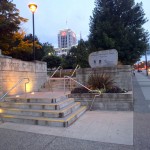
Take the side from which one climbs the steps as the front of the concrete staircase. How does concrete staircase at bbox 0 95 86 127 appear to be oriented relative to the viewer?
toward the camera

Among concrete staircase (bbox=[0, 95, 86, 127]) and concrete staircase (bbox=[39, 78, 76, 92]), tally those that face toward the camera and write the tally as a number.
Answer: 2

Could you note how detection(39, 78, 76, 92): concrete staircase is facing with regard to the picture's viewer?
facing the viewer

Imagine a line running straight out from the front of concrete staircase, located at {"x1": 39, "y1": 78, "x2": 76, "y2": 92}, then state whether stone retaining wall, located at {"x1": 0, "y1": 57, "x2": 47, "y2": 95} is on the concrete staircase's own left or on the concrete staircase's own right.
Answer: on the concrete staircase's own right

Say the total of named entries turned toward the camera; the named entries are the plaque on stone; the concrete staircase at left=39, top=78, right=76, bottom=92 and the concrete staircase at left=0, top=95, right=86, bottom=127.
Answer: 3

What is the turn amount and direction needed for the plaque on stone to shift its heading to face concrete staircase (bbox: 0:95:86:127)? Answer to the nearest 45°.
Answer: approximately 45° to its right

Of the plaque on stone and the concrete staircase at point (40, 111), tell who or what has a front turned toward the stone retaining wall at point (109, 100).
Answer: the plaque on stone

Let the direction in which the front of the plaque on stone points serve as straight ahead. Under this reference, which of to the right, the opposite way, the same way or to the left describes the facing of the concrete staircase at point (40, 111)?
the same way

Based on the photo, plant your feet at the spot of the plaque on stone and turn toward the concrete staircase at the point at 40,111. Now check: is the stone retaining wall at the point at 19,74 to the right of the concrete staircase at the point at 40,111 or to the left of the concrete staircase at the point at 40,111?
right

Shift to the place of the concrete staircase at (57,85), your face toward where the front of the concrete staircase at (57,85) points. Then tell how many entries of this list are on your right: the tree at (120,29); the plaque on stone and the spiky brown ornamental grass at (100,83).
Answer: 0

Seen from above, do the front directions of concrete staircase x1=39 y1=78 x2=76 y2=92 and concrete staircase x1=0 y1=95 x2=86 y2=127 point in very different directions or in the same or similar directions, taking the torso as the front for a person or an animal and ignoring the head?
same or similar directions

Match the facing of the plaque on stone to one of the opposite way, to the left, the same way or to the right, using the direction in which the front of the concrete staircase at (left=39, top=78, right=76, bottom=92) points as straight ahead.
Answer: the same way

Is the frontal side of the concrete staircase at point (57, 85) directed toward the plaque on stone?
no

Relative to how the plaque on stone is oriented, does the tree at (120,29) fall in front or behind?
behind

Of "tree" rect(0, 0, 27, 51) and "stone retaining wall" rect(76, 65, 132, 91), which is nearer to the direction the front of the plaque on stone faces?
the stone retaining wall

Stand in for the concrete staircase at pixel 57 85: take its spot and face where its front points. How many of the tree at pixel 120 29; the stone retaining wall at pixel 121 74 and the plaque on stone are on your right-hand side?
0

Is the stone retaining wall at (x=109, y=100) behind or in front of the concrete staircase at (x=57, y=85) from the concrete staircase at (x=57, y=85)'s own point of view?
in front

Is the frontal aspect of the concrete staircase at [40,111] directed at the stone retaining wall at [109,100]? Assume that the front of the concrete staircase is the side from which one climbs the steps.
no
